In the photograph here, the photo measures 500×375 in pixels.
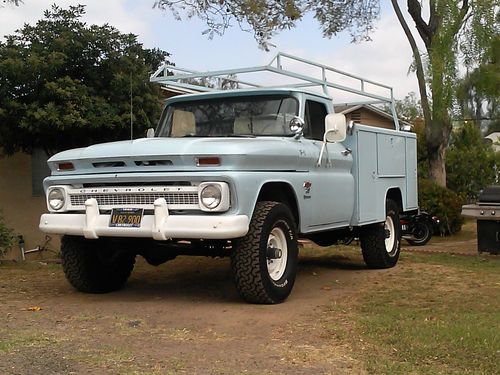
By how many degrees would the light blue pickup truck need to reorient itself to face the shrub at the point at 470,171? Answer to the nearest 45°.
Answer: approximately 180°

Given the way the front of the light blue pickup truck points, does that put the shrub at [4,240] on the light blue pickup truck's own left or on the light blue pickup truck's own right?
on the light blue pickup truck's own right

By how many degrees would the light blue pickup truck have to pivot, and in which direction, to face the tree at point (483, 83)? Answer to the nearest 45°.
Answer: approximately 180°

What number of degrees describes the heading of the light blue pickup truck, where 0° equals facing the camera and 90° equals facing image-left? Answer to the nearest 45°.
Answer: approximately 45°

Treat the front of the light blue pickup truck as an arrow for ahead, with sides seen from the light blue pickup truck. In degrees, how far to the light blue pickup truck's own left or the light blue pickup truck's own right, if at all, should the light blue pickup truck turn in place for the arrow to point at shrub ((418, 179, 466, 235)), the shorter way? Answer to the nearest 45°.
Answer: approximately 180°

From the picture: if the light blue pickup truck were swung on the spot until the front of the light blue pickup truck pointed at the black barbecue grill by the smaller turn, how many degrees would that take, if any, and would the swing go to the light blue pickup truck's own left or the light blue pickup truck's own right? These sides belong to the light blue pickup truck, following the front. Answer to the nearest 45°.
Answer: approximately 180°

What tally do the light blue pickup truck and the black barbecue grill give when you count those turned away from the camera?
0

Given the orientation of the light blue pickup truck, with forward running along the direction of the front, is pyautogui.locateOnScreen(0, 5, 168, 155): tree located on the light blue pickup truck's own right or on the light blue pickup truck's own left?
on the light blue pickup truck's own right

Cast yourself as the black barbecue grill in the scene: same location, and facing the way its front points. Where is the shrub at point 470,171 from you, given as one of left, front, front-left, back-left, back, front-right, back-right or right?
back
